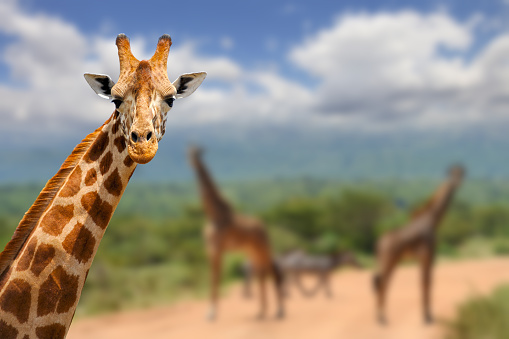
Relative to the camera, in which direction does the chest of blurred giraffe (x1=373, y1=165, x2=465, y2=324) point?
to the viewer's right

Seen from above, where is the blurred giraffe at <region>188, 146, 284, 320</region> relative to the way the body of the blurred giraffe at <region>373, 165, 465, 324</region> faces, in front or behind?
behind

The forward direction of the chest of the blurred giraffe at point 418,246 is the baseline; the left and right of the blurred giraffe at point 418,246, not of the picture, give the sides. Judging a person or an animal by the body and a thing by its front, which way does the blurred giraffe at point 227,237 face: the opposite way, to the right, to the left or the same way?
the opposite way

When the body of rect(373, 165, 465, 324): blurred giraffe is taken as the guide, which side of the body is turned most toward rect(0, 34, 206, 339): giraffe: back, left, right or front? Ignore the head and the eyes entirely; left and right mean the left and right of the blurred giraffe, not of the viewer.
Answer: right

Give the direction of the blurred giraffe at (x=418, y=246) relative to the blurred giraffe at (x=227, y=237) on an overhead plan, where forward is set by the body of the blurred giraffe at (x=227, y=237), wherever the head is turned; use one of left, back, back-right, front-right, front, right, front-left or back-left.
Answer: back

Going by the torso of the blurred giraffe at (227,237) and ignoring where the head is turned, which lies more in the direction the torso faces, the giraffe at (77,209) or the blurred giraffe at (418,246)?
the giraffe

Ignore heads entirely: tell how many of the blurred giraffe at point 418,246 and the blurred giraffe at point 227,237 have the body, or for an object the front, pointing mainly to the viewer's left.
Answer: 1

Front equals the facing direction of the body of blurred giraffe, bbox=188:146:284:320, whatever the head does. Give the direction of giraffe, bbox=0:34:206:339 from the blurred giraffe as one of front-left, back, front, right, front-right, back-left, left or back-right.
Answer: left

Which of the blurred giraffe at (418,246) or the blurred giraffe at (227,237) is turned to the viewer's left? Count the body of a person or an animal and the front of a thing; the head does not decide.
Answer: the blurred giraffe at (227,237)

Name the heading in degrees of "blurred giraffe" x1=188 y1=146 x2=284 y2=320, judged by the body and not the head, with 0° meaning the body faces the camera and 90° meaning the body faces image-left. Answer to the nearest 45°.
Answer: approximately 90°
